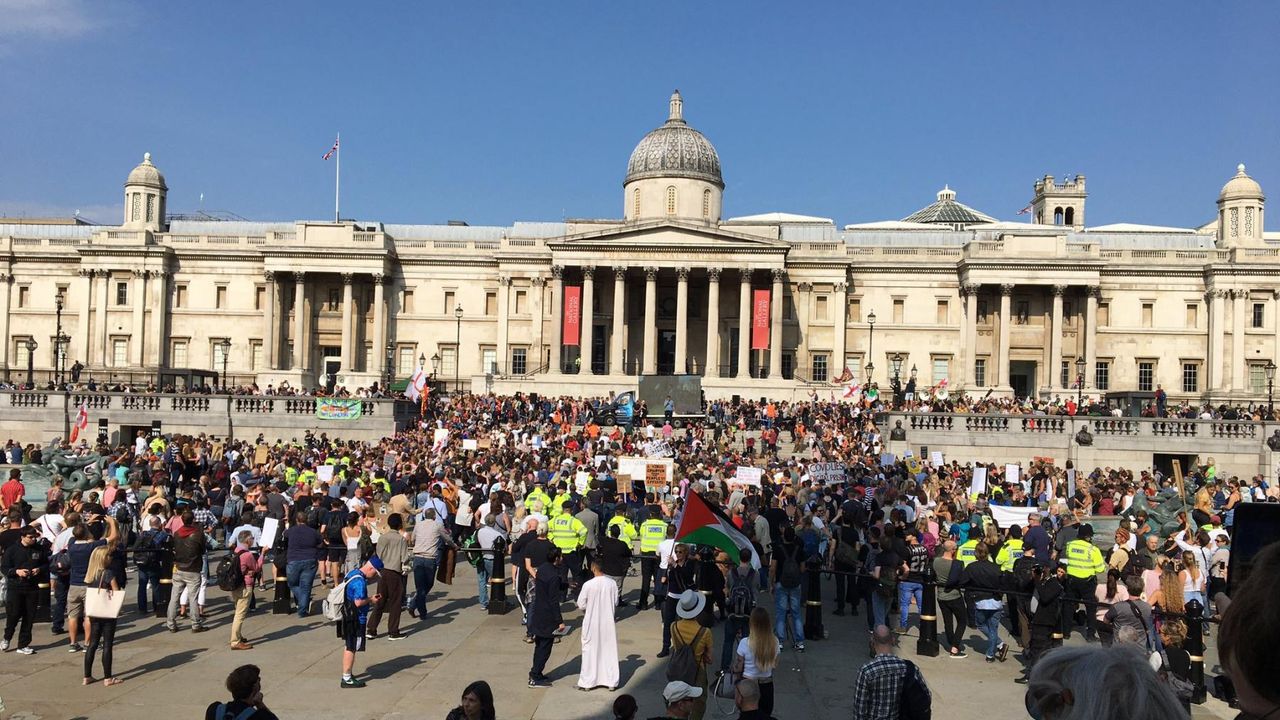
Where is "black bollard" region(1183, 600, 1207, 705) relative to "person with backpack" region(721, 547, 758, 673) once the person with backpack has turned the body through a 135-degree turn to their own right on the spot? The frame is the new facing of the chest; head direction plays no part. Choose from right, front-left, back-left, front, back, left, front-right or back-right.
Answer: front-left

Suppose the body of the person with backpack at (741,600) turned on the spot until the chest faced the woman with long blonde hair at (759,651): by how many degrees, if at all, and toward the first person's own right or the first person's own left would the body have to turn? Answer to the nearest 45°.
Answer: approximately 180°

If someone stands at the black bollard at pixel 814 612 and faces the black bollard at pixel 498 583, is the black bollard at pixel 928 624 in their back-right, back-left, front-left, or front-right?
back-left

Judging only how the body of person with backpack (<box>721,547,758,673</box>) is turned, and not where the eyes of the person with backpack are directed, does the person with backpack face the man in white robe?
no

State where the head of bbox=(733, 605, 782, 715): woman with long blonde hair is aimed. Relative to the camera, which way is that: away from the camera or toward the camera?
away from the camera

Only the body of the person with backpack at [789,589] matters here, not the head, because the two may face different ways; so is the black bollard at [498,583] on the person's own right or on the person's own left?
on the person's own left

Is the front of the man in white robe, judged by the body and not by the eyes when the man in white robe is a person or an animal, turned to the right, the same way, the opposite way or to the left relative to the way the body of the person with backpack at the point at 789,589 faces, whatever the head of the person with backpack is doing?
the same way

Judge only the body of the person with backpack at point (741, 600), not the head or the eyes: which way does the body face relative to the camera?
away from the camera

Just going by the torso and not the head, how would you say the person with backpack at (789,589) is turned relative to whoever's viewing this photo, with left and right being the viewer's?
facing away from the viewer

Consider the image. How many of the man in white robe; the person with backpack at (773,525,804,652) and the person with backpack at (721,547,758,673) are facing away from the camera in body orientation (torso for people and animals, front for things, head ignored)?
3

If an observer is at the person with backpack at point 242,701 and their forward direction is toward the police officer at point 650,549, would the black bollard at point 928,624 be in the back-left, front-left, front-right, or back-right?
front-right

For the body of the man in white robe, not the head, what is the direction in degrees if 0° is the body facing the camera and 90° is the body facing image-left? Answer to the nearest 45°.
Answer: approximately 180°

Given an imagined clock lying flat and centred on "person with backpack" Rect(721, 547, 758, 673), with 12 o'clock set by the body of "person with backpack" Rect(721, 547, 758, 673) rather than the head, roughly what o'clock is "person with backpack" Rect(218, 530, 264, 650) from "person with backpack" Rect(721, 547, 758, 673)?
"person with backpack" Rect(218, 530, 264, 650) is roughly at 9 o'clock from "person with backpack" Rect(721, 547, 758, 673).
